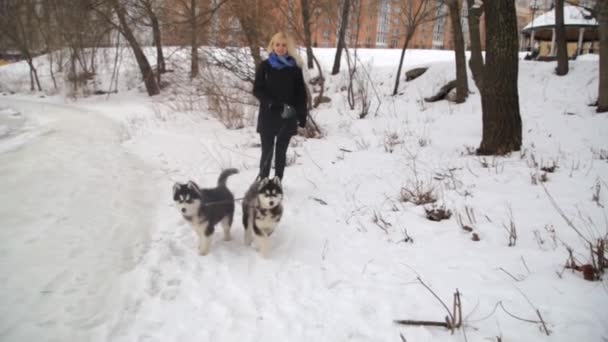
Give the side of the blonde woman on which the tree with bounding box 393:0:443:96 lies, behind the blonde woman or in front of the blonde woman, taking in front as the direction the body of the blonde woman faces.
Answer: behind

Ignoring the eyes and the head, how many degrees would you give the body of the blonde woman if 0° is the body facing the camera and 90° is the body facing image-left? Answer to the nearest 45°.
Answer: approximately 0°

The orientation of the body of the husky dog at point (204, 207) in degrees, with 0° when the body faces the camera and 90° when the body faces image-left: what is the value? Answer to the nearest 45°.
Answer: approximately 45°

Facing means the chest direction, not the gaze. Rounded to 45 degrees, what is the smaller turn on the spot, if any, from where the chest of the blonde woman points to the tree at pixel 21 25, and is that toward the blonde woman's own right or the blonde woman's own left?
approximately 135° to the blonde woman's own right

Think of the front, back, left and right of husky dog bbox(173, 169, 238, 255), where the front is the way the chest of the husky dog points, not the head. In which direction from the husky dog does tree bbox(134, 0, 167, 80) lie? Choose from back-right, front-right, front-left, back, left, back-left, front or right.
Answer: back-right

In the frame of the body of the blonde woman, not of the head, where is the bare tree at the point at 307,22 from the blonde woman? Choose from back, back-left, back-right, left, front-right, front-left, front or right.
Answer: back

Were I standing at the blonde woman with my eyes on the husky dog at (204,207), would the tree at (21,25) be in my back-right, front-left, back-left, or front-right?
back-right
